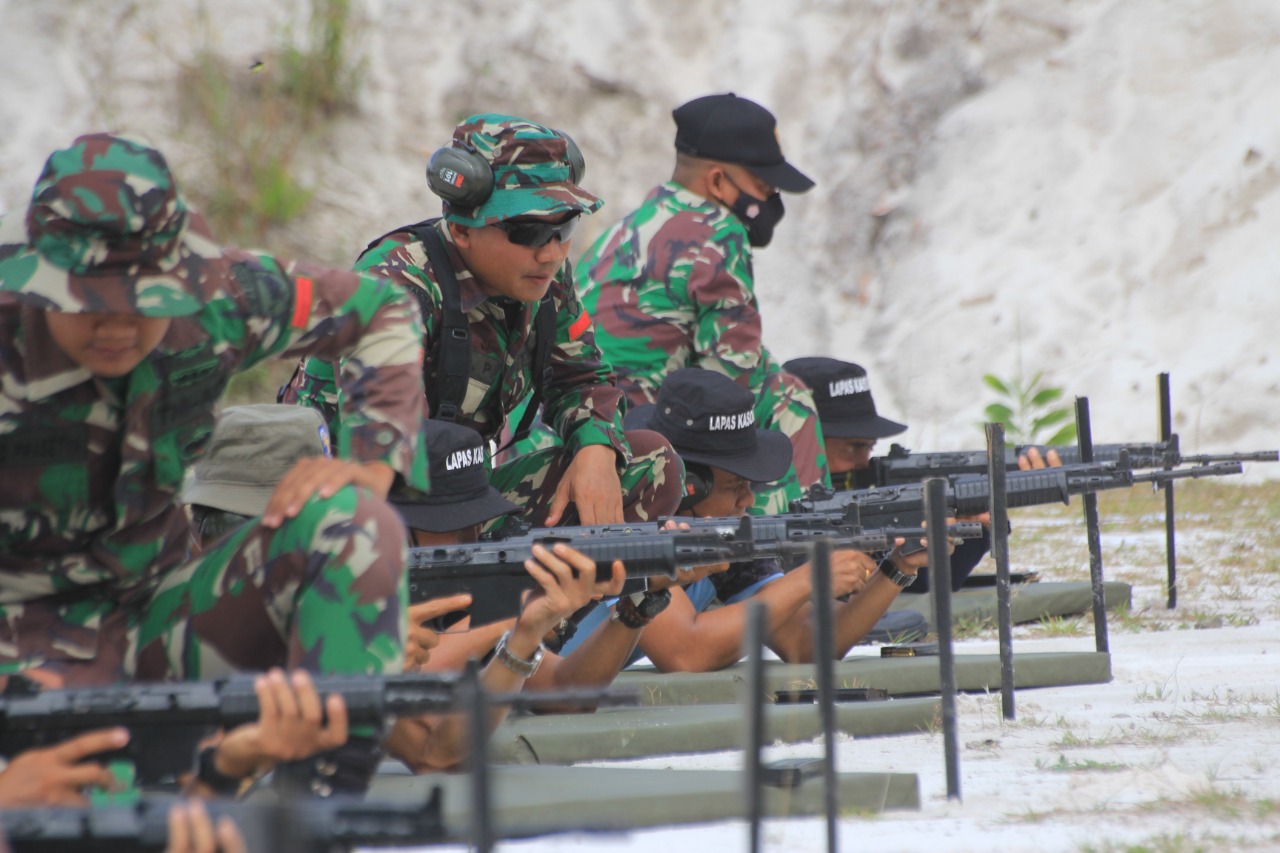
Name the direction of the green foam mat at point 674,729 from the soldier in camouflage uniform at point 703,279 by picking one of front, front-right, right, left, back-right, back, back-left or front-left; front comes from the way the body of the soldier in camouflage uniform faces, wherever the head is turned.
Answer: right

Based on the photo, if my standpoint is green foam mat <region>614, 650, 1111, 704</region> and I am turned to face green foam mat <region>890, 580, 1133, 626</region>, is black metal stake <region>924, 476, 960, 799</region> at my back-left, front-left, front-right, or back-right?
back-right

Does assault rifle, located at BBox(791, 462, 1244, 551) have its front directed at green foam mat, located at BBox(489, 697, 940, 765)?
no

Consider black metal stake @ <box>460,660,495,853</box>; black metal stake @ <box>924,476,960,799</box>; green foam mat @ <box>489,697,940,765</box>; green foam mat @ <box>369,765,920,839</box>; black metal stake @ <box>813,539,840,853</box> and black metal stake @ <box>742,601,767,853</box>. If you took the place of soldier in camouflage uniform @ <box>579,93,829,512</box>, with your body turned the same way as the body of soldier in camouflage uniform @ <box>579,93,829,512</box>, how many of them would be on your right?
6

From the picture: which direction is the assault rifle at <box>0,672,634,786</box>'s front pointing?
to the viewer's right

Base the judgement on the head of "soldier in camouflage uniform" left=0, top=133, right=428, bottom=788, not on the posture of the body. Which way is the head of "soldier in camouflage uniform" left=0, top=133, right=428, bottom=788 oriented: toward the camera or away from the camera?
toward the camera

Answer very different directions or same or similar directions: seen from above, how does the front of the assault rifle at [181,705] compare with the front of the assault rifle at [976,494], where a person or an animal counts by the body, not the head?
same or similar directions

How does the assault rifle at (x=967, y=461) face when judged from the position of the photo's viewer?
facing to the right of the viewer

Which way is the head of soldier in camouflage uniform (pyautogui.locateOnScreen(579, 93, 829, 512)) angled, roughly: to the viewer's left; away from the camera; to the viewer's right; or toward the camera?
to the viewer's right

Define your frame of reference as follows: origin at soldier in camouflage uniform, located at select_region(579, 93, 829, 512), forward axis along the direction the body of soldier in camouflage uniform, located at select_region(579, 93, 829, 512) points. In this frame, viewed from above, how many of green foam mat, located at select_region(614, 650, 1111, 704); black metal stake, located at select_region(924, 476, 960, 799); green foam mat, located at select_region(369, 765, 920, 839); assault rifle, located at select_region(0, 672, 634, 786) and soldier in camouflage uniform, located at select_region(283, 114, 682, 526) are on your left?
0

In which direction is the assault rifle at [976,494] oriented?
to the viewer's right

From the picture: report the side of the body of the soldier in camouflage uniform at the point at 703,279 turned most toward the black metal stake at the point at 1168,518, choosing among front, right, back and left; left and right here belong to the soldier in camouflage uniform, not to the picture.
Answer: front

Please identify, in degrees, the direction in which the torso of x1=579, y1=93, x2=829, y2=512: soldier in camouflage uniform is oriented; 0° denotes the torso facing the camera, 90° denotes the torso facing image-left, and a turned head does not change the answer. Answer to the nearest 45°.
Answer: approximately 270°

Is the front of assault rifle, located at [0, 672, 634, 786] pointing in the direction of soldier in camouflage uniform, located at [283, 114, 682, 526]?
no

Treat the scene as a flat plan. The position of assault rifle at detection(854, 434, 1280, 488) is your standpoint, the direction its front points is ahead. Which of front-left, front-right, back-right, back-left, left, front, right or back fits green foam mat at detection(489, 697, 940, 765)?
right

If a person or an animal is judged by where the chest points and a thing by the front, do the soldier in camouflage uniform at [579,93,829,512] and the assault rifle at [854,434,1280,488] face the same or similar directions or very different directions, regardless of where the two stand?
same or similar directions

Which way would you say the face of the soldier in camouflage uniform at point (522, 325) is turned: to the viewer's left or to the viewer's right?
to the viewer's right

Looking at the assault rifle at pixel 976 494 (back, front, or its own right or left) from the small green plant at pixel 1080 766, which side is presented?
right
